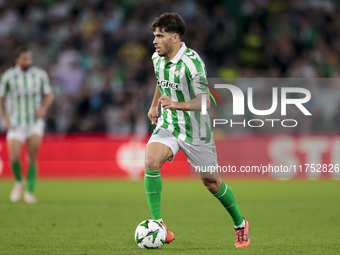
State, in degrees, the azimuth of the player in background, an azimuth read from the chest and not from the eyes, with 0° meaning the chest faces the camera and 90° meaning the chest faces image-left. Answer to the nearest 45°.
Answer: approximately 0°

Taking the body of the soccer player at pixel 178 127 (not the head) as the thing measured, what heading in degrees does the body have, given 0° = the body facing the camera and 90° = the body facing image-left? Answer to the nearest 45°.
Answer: approximately 45°
